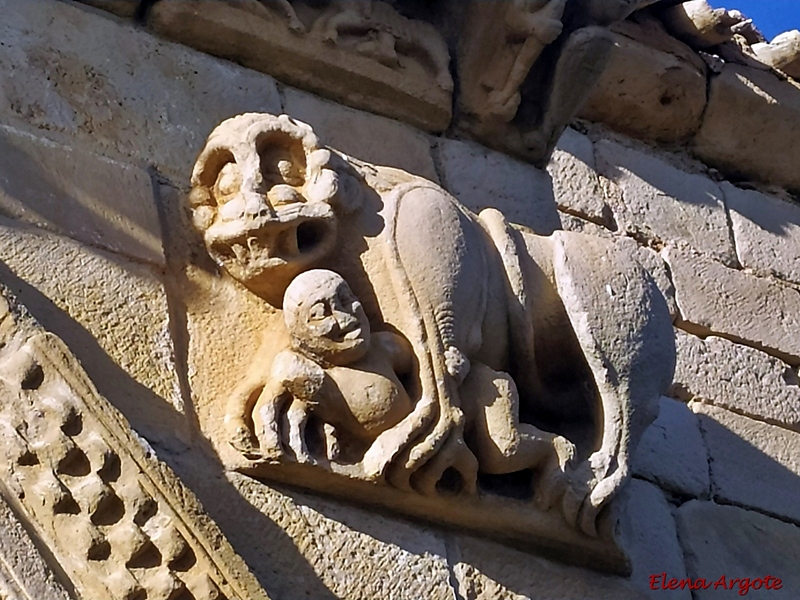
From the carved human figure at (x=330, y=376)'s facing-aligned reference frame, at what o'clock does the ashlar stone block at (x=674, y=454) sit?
The ashlar stone block is roughly at 9 o'clock from the carved human figure.

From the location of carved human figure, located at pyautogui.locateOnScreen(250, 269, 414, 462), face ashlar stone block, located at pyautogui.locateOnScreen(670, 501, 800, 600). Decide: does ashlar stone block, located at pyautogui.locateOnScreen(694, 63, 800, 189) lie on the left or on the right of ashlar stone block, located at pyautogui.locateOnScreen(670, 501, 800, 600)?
left

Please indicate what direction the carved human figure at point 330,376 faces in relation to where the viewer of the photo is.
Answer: facing the viewer and to the right of the viewer

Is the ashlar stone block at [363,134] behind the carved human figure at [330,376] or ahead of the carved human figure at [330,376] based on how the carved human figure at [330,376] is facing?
behind

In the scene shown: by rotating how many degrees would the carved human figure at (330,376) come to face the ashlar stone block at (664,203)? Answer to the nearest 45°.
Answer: approximately 135° to its left

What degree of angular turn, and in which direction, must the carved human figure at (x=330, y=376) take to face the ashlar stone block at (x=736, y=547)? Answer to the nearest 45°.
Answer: approximately 90° to its left

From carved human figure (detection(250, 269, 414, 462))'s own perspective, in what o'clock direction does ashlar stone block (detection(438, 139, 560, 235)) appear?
The ashlar stone block is roughly at 8 o'clock from the carved human figure.

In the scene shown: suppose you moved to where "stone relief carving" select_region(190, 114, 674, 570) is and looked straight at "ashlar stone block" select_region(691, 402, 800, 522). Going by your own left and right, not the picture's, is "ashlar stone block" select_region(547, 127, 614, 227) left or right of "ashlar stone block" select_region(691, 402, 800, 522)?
left
